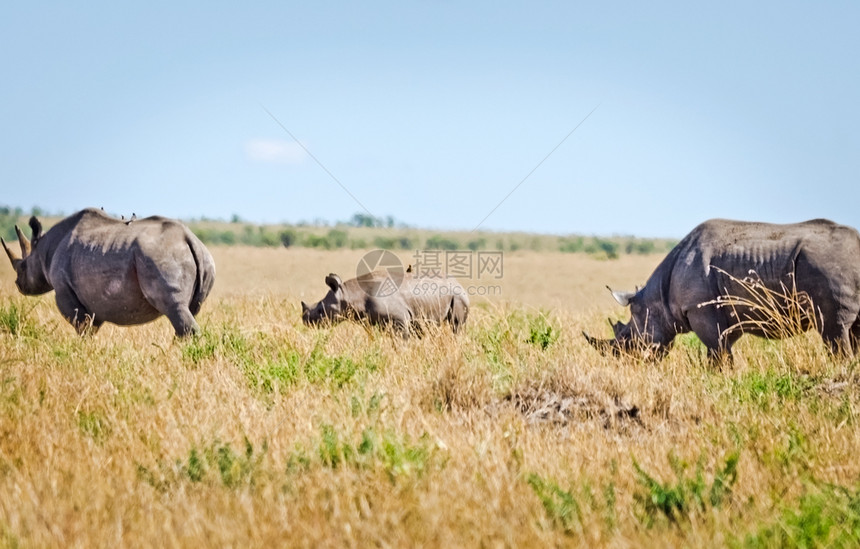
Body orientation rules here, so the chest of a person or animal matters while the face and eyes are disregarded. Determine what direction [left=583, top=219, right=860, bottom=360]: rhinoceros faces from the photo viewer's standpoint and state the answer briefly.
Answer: facing to the left of the viewer

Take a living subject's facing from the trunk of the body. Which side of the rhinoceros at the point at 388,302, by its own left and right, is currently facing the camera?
left

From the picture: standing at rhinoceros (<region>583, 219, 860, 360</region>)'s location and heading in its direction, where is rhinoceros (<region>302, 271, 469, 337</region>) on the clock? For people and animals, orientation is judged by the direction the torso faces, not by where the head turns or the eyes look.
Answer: rhinoceros (<region>302, 271, 469, 337</region>) is roughly at 12 o'clock from rhinoceros (<region>583, 219, 860, 360</region>).

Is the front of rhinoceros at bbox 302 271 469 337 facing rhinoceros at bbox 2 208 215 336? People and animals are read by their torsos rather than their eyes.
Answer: yes

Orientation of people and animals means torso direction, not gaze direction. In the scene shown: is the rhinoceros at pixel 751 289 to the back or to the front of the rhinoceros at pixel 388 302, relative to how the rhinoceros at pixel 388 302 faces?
to the back

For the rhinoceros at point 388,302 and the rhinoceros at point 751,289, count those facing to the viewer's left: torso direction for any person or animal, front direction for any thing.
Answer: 2

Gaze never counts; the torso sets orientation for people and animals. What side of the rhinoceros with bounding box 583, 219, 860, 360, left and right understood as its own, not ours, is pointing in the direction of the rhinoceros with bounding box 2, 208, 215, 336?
front
